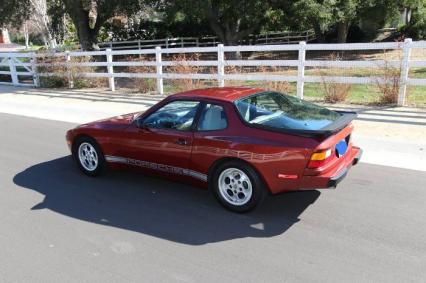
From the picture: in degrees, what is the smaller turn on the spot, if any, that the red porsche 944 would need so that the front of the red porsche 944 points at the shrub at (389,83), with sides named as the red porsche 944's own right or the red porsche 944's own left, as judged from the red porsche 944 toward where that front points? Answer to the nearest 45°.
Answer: approximately 90° to the red porsche 944's own right

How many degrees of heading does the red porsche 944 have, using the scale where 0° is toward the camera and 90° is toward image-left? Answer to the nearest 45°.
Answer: approximately 135°

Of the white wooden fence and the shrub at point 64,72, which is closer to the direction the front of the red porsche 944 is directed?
the shrub

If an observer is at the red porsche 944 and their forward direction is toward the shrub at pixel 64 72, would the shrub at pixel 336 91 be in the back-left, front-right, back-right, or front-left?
front-right

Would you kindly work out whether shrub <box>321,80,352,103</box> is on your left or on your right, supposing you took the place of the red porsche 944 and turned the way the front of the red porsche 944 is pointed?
on your right

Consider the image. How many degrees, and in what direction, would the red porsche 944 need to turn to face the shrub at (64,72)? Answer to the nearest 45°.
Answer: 0° — it already faces it

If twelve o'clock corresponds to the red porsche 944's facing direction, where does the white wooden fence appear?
The white wooden fence is roughly at 2 o'clock from the red porsche 944.
